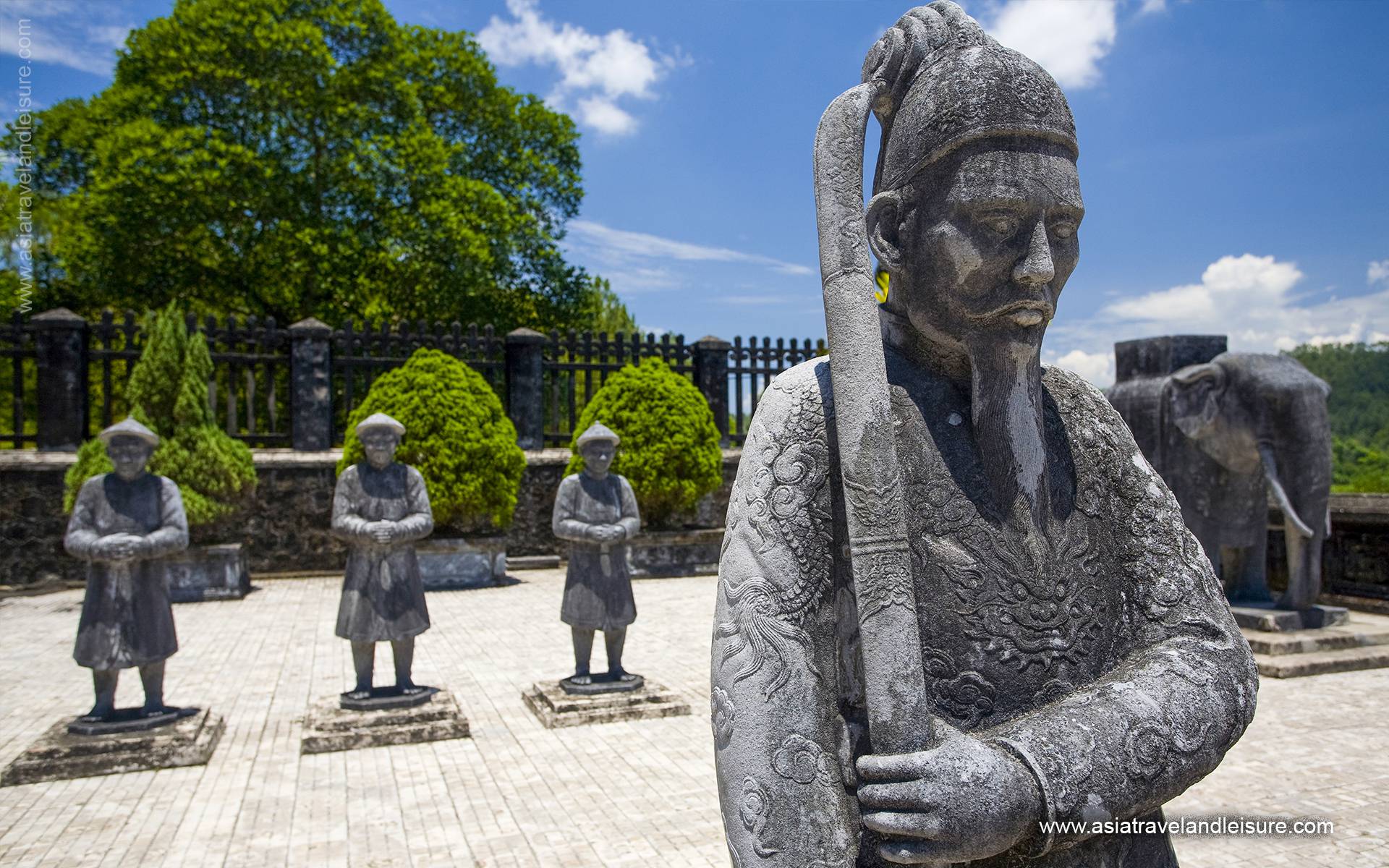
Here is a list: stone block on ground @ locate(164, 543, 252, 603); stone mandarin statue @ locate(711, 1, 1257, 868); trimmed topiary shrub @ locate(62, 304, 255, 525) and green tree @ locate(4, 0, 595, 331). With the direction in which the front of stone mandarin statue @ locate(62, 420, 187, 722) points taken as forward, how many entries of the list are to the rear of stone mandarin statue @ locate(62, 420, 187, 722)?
3

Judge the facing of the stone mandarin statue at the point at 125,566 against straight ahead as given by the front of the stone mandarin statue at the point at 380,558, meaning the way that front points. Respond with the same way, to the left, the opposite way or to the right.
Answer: the same way

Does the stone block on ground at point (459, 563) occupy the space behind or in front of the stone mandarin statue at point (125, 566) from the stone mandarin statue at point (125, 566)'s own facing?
behind

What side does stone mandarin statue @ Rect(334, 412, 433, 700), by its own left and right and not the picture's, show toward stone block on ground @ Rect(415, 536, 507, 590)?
back

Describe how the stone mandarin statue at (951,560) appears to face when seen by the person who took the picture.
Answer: facing the viewer and to the right of the viewer

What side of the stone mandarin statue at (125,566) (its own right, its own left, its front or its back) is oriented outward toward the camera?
front

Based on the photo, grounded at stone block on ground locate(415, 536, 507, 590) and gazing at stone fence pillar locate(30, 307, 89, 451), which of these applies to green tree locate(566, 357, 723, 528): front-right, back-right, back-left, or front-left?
back-right

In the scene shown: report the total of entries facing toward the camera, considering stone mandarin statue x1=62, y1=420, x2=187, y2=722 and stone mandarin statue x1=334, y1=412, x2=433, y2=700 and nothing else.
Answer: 2

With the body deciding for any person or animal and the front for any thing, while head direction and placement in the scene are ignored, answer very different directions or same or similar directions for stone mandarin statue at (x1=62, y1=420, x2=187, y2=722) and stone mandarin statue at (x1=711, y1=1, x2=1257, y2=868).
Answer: same or similar directions

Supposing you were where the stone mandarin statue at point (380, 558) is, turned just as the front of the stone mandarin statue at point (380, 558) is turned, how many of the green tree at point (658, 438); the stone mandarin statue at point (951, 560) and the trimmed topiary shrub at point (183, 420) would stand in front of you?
1

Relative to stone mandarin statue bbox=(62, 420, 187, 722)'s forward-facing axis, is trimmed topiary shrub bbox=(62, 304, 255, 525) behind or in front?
behind

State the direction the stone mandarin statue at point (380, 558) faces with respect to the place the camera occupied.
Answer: facing the viewer

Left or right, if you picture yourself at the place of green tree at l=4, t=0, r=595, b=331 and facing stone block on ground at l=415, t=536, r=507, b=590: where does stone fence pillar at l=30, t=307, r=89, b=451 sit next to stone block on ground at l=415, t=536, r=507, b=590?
right
